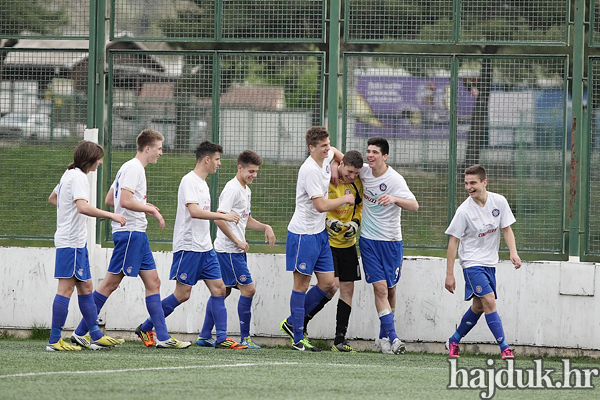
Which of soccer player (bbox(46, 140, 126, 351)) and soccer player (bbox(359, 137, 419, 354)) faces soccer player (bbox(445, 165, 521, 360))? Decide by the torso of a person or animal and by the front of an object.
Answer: soccer player (bbox(46, 140, 126, 351))

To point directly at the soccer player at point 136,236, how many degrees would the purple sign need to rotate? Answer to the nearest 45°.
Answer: approximately 45° to its right

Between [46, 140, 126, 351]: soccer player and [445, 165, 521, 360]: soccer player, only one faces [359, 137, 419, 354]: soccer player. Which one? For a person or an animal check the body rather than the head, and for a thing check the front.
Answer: [46, 140, 126, 351]: soccer player

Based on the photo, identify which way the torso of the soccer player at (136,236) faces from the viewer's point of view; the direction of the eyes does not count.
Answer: to the viewer's right

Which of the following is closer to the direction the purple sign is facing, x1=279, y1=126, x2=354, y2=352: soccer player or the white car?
the soccer player

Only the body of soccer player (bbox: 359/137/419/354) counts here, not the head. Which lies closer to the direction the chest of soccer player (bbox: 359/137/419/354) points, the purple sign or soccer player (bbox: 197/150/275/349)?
the soccer player

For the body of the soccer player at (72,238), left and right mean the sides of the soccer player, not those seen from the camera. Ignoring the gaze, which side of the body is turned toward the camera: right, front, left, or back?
right

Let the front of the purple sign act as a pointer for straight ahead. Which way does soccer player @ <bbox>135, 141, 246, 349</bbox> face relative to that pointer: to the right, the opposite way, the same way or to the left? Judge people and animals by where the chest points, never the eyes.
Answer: to the left

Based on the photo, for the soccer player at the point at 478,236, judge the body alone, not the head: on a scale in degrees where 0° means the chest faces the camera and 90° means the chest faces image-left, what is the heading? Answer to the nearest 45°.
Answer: approximately 0°
